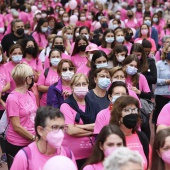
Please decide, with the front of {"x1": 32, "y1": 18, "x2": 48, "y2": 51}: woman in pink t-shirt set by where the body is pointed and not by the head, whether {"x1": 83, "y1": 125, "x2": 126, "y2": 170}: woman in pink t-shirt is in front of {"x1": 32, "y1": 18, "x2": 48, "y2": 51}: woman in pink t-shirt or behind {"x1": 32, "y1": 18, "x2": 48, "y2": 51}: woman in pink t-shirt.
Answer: in front

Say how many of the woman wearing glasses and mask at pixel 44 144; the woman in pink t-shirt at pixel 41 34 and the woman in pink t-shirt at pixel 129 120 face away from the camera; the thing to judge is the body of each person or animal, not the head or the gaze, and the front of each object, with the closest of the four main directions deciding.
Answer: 0

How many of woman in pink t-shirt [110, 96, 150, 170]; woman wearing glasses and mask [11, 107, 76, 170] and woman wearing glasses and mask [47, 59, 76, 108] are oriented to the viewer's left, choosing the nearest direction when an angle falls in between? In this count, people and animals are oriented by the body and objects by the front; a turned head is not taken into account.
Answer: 0

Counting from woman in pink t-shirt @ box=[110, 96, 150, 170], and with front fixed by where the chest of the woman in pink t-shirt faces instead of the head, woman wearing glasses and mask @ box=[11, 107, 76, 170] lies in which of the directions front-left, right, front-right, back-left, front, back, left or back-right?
right

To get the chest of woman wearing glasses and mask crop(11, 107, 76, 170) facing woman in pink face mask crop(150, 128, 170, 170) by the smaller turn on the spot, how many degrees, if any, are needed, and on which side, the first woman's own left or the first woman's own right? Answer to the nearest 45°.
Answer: approximately 45° to the first woman's own left

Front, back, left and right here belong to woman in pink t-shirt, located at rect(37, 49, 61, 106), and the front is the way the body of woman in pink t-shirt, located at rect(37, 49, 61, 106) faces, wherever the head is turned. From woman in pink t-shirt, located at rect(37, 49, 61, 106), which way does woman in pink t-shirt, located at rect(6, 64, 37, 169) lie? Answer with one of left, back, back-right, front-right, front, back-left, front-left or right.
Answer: front-right

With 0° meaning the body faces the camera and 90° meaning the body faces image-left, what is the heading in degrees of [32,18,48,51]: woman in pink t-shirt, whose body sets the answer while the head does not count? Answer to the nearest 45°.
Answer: approximately 315°

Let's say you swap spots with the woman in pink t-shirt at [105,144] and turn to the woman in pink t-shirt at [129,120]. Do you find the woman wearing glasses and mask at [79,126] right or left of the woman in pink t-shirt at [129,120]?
left

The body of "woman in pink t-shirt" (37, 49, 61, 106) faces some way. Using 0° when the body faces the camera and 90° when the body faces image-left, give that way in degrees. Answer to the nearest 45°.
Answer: approximately 315°

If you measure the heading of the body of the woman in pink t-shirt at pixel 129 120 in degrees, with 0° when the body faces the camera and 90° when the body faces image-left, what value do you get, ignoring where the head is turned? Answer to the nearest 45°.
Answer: approximately 315°
